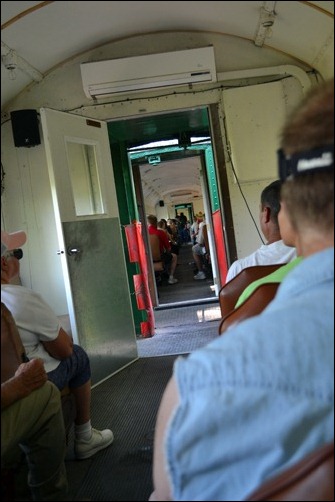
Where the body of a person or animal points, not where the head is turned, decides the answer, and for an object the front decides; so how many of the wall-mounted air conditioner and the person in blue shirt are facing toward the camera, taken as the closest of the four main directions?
1

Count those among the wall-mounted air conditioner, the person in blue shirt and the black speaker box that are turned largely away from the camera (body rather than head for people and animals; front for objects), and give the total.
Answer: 1

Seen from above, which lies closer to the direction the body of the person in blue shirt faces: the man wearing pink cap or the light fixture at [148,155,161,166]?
the light fixture

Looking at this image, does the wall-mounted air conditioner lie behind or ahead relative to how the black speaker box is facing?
ahead

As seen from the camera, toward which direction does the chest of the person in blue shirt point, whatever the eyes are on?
away from the camera

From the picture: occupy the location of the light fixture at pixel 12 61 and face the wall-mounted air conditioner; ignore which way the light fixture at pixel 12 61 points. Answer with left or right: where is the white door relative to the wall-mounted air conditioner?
left

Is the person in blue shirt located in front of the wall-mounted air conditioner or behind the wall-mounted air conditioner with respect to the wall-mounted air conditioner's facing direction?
in front

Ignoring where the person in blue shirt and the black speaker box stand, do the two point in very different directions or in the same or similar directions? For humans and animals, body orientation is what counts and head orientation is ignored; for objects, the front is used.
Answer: very different directions
